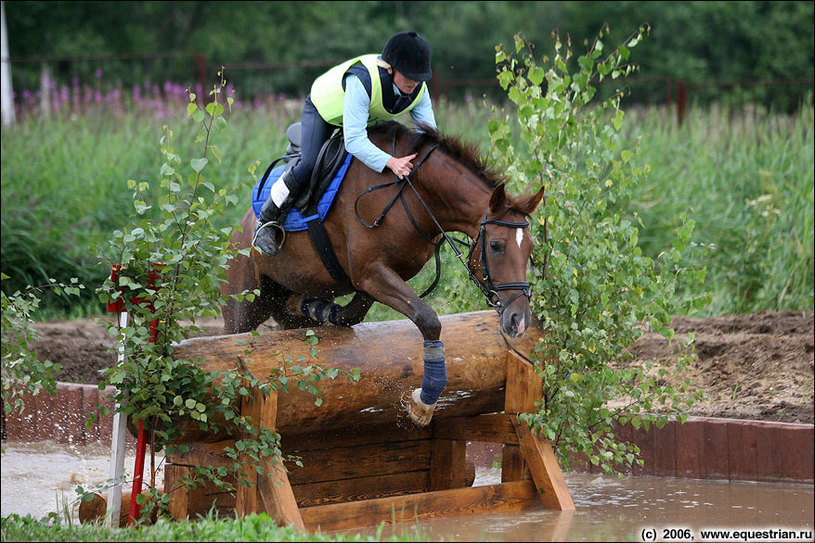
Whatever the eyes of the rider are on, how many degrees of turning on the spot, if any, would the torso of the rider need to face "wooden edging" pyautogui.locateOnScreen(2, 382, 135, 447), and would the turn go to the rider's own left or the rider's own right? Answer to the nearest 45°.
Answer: approximately 180°

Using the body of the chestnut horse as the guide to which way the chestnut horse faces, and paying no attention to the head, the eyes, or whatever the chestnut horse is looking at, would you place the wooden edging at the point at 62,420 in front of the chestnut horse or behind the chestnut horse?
behind

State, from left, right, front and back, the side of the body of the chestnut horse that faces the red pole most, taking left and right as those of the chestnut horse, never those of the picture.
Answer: right

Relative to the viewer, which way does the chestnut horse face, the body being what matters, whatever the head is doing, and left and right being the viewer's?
facing the viewer and to the right of the viewer

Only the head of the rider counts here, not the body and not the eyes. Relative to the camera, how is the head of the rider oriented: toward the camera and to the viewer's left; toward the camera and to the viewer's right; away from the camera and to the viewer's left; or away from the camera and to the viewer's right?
toward the camera and to the viewer's right
